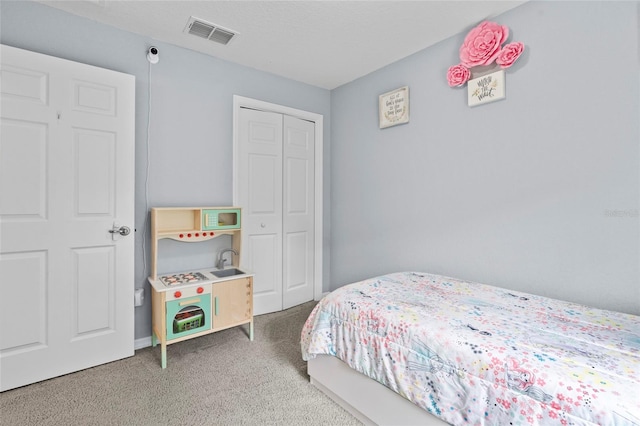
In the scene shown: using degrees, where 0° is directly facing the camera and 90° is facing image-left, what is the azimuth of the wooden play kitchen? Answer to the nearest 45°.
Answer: approximately 315°

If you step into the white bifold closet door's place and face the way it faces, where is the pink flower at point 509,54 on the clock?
The pink flower is roughly at 12 o'clock from the white bifold closet door.

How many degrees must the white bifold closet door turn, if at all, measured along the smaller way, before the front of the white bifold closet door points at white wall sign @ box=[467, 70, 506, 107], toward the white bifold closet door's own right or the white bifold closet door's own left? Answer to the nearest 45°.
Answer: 0° — it already faces it
